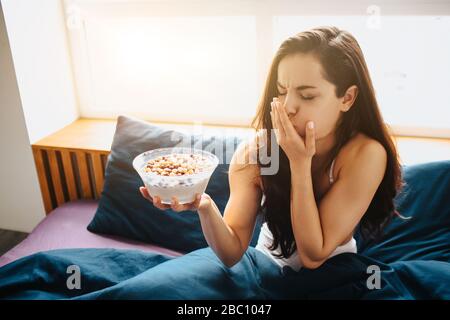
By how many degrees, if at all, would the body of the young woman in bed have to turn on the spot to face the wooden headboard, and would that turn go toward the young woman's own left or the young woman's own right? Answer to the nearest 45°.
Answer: approximately 90° to the young woman's own right

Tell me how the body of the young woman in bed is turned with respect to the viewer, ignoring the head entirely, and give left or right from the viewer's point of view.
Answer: facing the viewer and to the left of the viewer

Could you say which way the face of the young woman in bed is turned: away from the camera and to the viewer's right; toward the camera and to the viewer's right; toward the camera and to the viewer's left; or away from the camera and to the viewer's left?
toward the camera and to the viewer's left

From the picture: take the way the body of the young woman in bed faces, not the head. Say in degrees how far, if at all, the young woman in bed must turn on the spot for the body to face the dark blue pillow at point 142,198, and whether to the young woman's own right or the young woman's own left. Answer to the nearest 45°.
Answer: approximately 90° to the young woman's own right
